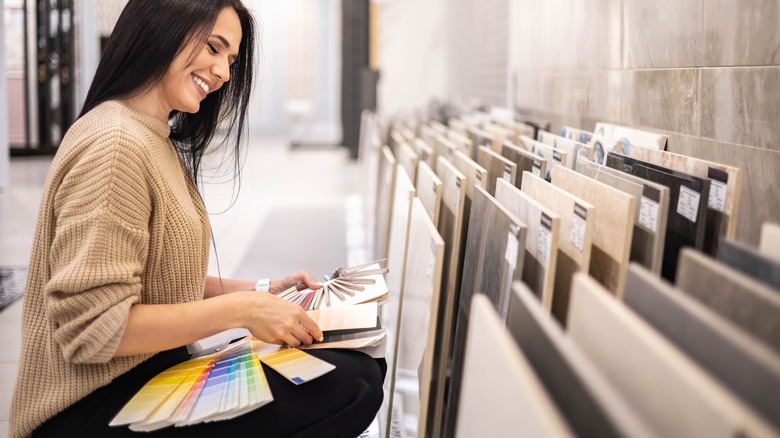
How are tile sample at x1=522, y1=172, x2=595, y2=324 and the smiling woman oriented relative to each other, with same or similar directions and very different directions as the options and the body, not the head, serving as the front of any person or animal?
very different directions

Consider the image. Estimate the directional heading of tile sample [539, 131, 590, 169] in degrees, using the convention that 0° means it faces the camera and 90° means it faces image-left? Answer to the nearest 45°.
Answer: approximately 45°

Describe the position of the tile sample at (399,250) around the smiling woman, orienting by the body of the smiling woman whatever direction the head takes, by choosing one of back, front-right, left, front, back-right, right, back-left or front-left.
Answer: front-left

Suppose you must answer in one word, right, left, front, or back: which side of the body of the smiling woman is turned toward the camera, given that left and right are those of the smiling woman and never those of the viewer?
right

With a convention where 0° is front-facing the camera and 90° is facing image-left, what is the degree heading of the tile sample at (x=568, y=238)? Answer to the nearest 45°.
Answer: approximately 45°

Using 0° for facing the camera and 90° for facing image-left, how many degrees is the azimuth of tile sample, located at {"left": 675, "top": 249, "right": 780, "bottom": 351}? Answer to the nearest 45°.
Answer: approximately 45°

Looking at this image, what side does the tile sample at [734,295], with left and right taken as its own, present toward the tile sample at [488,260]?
right

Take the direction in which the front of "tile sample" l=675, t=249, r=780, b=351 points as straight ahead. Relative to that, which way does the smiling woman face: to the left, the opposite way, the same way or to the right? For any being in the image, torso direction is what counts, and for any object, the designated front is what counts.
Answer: the opposite way
